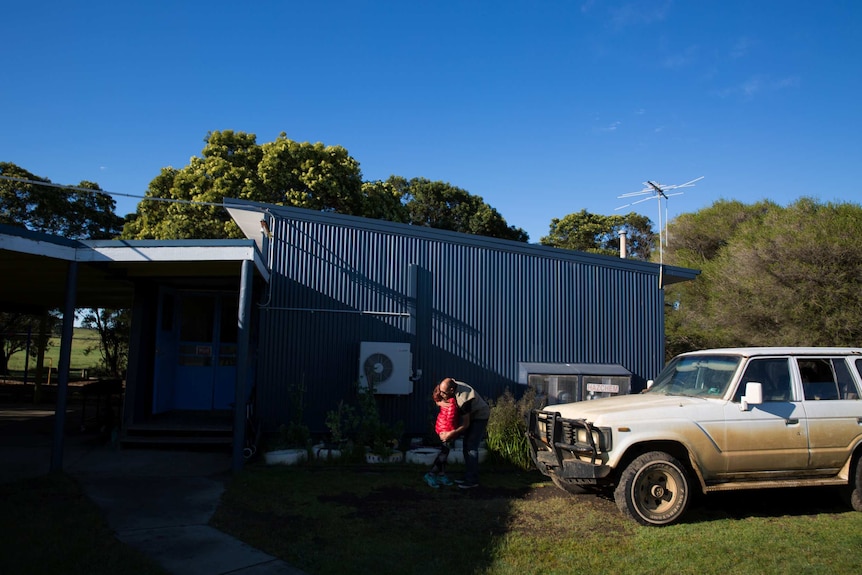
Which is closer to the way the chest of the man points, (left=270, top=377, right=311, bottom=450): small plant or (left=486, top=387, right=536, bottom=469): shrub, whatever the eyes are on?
the small plant

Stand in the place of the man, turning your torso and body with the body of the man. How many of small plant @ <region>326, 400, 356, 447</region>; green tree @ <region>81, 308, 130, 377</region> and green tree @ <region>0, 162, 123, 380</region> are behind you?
0

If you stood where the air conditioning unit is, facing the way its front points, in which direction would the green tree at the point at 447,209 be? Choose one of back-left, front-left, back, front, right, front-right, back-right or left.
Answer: back

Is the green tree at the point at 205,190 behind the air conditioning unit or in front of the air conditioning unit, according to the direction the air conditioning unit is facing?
behind

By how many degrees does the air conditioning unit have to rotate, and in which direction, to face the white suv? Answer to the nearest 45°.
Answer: approximately 45° to its left

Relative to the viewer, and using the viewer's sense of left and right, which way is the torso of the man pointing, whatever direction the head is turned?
facing to the left of the viewer

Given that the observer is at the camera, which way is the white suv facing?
facing the viewer and to the left of the viewer

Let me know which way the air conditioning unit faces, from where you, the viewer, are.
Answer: facing the viewer

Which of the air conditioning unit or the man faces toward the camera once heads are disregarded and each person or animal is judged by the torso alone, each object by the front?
the air conditioning unit

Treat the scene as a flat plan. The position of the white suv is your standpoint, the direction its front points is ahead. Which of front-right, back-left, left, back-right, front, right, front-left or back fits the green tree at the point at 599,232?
back-right

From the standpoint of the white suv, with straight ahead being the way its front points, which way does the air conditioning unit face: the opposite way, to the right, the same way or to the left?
to the left

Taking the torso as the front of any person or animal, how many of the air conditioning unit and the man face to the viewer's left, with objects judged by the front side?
1
